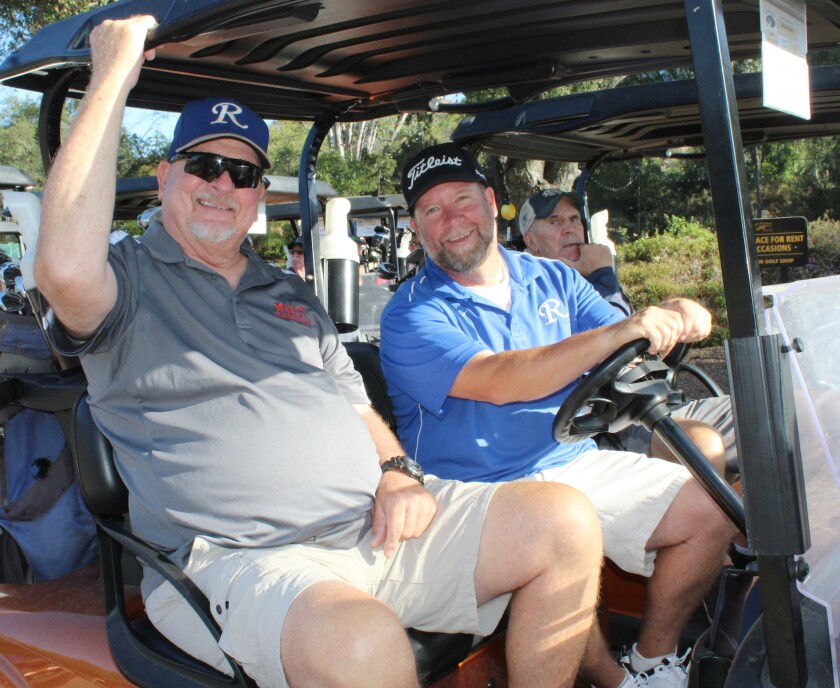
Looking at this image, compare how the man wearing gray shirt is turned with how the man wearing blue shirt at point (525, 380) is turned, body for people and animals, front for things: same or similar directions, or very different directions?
same or similar directions

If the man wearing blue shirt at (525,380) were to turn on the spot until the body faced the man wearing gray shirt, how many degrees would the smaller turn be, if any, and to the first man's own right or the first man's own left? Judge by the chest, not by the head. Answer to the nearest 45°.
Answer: approximately 90° to the first man's own right

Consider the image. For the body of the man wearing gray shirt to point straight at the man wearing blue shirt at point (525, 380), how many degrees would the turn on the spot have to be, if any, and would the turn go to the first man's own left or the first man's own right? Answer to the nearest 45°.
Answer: approximately 90° to the first man's own left

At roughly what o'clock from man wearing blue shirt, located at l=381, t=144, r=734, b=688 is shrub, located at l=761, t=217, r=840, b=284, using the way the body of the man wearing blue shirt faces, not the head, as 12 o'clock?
The shrub is roughly at 8 o'clock from the man wearing blue shirt.

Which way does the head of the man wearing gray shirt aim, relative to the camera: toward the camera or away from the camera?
toward the camera

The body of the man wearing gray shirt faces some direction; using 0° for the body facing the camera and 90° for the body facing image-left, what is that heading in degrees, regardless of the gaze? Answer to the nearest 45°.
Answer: approximately 315°

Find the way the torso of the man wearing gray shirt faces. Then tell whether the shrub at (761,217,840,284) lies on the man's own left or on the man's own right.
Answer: on the man's own left

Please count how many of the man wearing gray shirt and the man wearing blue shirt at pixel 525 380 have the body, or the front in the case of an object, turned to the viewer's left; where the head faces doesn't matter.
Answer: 0

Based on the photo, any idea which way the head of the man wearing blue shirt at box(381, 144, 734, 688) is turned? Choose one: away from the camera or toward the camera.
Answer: toward the camera
